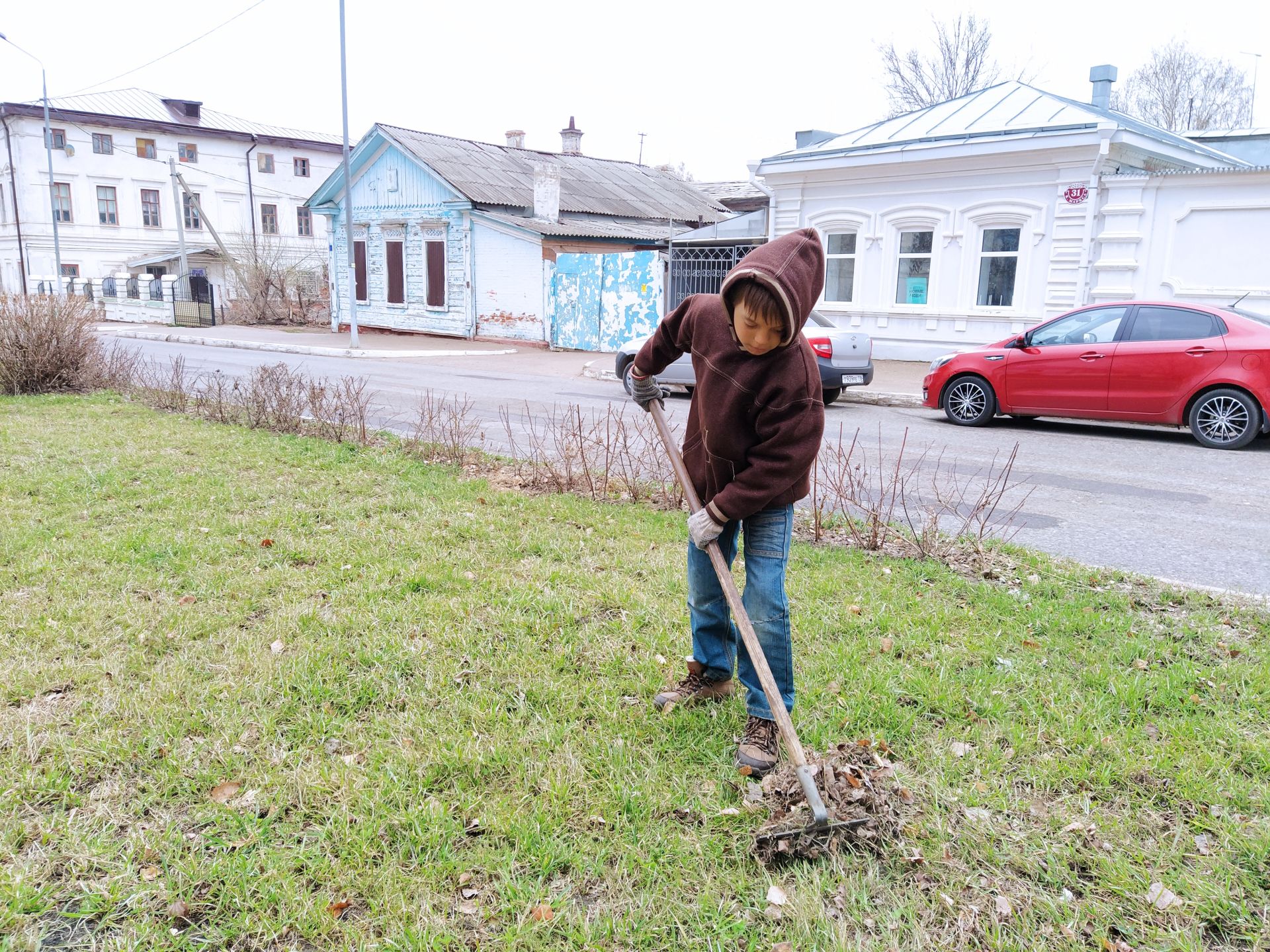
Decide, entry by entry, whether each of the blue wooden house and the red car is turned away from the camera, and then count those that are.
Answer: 0

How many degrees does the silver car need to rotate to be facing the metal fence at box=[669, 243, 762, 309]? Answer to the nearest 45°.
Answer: approximately 45° to its right

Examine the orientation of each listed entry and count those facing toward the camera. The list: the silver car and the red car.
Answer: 0

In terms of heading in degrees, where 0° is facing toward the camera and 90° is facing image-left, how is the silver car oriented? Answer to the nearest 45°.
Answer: approximately 135°

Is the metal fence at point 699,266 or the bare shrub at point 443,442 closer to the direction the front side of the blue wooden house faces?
the bare shrub

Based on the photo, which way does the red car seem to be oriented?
to the viewer's left

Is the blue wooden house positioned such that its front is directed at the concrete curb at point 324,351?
yes

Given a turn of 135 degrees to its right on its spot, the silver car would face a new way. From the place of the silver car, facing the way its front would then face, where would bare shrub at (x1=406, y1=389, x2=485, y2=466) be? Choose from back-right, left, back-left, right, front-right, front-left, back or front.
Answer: back-right

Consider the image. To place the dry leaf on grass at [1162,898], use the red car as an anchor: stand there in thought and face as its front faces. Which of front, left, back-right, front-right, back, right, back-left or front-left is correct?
left

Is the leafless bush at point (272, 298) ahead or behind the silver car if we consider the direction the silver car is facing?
ahead

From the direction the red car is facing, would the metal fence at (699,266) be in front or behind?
in front

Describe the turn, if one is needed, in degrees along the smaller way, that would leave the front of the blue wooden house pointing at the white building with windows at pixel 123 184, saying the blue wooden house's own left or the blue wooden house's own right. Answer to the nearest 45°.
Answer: approximately 90° to the blue wooden house's own right

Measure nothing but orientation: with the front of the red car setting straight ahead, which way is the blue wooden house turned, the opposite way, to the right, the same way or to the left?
to the left

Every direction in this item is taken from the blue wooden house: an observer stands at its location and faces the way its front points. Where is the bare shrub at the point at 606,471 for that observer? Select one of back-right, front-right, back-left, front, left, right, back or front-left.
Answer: front-left

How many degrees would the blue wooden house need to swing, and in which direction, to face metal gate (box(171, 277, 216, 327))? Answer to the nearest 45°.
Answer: approximately 90° to its right

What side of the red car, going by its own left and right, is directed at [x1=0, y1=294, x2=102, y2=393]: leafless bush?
front
